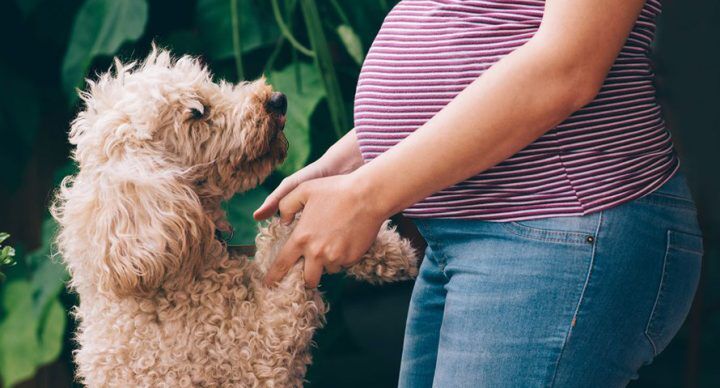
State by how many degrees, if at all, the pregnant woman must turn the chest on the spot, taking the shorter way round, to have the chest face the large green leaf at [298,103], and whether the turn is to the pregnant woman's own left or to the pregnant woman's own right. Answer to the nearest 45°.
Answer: approximately 90° to the pregnant woman's own right

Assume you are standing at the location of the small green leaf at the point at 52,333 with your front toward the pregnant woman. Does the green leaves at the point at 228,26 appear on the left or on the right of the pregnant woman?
left

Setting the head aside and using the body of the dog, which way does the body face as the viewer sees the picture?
to the viewer's right

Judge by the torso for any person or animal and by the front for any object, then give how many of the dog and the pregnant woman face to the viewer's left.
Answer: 1

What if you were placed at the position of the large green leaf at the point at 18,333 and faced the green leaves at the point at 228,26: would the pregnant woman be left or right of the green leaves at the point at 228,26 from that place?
right

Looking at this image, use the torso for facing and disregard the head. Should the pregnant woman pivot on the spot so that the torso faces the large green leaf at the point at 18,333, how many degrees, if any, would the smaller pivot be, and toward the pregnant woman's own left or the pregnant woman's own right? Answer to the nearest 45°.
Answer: approximately 45° to the pregnant woman's own right

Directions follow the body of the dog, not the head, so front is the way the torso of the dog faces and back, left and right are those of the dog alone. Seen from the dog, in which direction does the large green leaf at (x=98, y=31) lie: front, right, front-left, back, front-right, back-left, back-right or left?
left

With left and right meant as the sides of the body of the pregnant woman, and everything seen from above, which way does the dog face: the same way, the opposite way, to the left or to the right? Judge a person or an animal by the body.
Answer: the opposite way

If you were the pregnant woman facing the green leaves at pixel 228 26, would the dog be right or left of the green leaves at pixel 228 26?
left

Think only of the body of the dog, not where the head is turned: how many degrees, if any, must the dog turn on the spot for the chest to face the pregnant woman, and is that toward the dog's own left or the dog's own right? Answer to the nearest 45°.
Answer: approximately 45° to the dog's own right

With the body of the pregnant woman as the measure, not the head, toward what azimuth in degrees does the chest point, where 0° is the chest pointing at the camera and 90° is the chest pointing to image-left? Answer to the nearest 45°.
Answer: approximately 90°

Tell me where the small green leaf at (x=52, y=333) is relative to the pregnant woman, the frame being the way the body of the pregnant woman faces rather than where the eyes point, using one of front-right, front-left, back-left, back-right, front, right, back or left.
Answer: front-right

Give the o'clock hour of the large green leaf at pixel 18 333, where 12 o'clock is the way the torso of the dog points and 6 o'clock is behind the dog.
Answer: The large green leaf is roughly at 8 o'clock from the dog.
